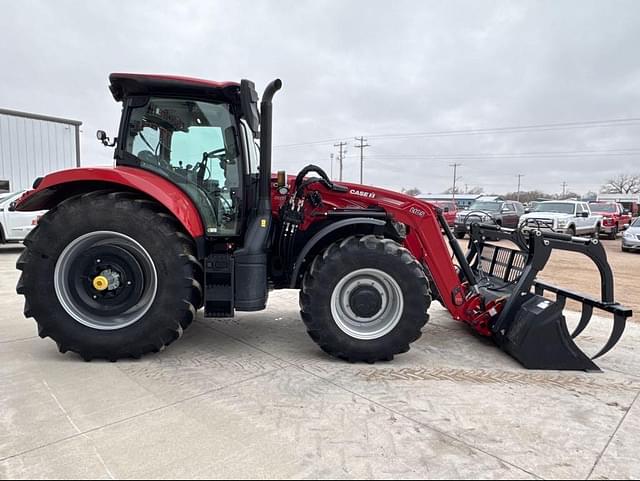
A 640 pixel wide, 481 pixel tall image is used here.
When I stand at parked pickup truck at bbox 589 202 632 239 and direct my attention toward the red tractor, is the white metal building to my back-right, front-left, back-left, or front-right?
front-right

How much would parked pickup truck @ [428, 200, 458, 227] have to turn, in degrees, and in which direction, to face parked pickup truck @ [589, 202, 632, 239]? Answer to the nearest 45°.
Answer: approximately 135° to its left

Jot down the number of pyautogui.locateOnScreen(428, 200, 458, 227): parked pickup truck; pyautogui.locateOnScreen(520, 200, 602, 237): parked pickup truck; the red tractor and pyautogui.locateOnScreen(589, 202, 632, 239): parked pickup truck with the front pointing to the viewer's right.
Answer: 1

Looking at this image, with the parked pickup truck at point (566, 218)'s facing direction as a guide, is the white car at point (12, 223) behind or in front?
in front

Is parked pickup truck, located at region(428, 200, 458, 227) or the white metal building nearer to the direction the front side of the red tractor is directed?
the parked pickup truck

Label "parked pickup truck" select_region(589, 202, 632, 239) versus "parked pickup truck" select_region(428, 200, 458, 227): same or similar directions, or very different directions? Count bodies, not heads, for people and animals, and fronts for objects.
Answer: same or similar directions

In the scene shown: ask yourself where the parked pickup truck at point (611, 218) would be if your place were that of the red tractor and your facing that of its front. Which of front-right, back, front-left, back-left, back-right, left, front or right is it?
front-left

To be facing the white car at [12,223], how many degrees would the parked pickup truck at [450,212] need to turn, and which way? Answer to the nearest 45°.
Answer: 0° — it already faces it

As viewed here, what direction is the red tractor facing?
to the viewer's right

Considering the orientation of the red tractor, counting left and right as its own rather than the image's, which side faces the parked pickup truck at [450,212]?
left

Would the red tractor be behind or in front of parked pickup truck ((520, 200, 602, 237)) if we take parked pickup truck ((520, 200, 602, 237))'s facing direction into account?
in front

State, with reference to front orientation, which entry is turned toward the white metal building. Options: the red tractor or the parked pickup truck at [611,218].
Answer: the parked pickup truck

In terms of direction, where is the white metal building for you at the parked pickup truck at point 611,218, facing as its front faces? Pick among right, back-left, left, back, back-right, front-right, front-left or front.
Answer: front

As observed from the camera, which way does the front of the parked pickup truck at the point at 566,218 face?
facing the viewer and to the left of the viewer

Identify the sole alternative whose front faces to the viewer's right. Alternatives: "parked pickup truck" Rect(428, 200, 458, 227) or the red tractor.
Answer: the red tractor
